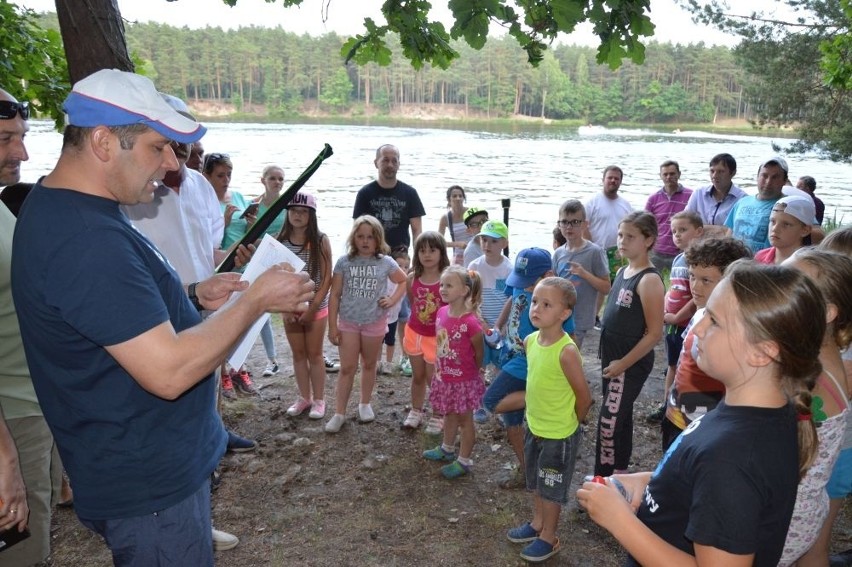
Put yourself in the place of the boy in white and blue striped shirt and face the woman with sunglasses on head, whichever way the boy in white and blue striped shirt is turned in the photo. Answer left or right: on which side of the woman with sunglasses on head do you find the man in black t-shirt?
right

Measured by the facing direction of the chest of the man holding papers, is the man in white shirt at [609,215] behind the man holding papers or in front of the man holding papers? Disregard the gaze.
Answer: in front

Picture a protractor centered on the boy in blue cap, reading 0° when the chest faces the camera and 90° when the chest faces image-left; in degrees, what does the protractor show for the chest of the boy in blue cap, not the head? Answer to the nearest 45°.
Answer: approximately 45°

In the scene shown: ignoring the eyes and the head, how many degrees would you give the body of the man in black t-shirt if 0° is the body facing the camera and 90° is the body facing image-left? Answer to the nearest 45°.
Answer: approximately 0°

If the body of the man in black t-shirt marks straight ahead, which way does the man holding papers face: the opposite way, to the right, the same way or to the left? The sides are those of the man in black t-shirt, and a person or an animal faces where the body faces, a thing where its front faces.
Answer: to the left

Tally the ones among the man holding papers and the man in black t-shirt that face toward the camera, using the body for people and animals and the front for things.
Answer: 1

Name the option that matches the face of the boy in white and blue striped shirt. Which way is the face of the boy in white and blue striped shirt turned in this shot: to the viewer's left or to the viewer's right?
to the viewer's left

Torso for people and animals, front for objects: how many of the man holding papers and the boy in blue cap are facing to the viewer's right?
1

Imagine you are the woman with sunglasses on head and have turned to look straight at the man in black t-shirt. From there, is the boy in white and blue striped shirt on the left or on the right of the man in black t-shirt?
right

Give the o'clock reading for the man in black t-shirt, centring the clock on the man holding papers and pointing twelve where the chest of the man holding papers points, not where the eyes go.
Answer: The man in black t-shirt is roughly at 10 o'clock from the man holding papers.

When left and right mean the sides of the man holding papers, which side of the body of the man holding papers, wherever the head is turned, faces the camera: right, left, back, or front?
right

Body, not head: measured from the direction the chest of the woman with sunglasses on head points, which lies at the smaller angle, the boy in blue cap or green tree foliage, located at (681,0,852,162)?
the boy in blue cap

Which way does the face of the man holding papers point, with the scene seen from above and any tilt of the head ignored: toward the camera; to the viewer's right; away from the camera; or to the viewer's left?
to the viewer's right

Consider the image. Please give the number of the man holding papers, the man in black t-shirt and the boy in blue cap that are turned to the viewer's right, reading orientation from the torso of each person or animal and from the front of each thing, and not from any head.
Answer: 1

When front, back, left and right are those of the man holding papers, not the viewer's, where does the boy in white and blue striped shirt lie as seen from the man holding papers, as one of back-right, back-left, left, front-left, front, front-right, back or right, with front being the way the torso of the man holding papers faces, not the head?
front-left
